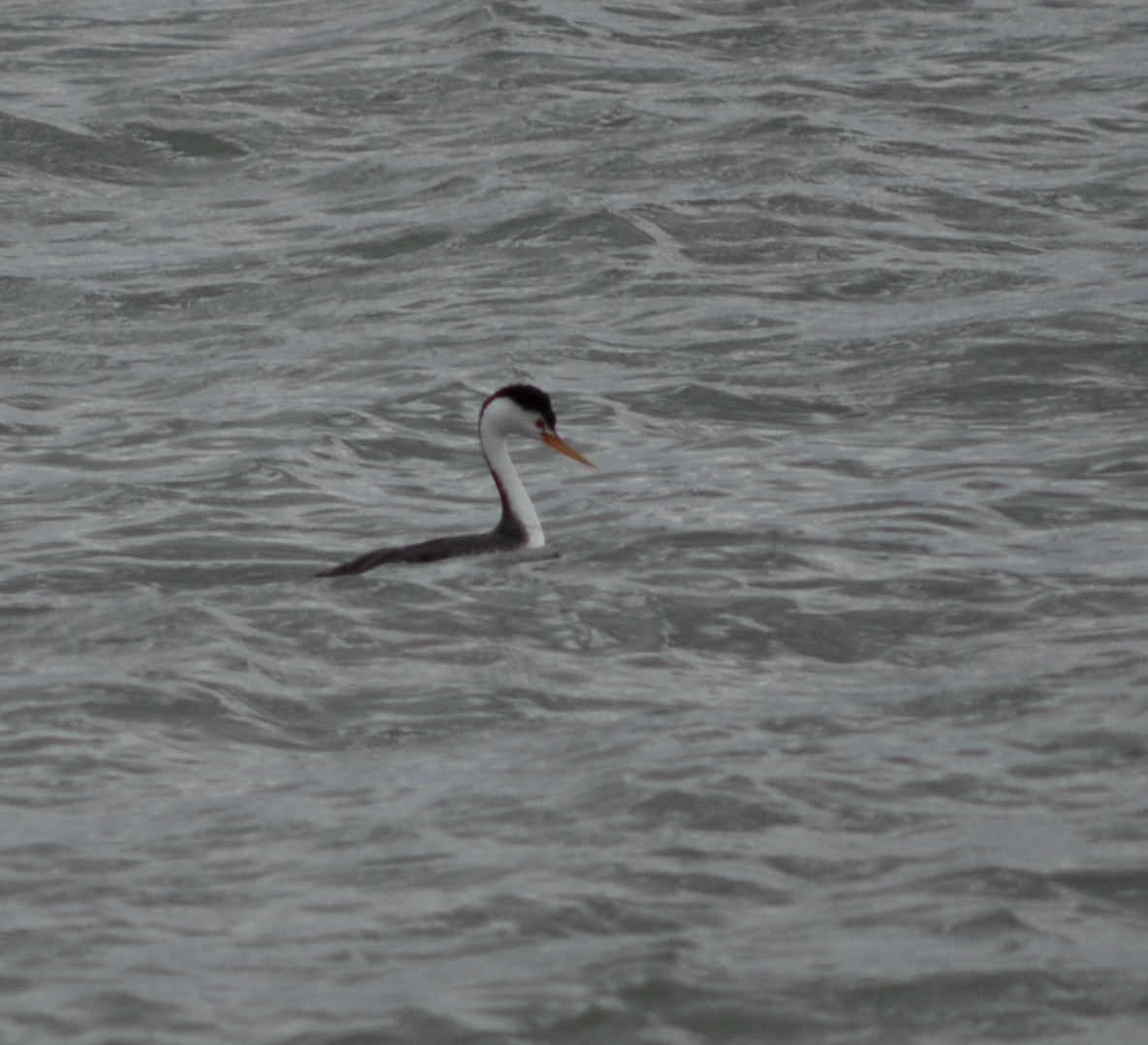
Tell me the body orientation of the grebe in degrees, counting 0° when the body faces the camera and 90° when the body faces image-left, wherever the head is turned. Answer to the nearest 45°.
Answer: approximately 270°
